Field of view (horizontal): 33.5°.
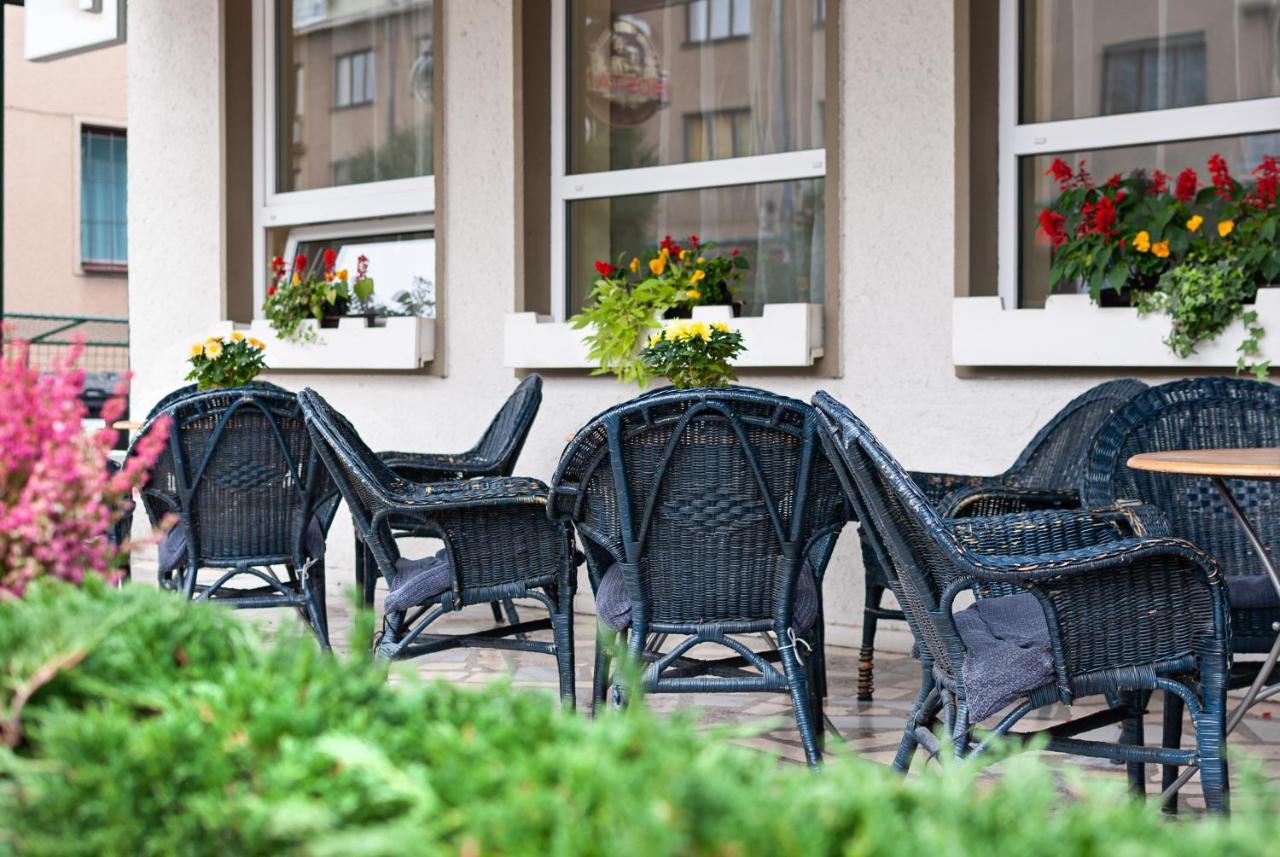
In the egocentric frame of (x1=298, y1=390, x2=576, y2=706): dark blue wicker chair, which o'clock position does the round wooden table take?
The round wooden table is roughly at 1 o'clock from the dark blue wicker chair.

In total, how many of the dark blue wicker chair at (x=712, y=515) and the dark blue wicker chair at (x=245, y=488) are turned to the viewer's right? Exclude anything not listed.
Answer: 0

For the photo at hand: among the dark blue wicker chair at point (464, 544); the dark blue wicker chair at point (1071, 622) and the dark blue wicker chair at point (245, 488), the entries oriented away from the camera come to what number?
1

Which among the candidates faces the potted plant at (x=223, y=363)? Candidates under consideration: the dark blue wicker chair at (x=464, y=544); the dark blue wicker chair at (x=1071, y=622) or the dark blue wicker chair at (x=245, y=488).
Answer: the dark blue wicker chair at (x=245, y=488)

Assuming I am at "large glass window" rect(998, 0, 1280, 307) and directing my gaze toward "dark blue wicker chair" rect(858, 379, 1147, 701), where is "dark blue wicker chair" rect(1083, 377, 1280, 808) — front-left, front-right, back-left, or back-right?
front-left

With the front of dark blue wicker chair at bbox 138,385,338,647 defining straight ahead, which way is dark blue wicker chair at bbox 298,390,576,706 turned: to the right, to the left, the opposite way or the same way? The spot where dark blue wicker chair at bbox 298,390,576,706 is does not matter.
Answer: to the right

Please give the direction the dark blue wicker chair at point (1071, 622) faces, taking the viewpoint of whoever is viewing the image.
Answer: facing to the right of the viewer

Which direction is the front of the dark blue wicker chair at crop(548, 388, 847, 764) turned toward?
away from the camera

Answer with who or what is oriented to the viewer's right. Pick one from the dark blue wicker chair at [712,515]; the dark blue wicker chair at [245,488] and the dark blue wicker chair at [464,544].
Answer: the dark blue wicker chair at [464,544]

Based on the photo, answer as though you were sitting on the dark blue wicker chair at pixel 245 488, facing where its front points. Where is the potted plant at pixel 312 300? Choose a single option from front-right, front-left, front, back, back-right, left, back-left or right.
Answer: front

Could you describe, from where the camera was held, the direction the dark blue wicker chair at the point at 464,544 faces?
facing to the right of the viewer

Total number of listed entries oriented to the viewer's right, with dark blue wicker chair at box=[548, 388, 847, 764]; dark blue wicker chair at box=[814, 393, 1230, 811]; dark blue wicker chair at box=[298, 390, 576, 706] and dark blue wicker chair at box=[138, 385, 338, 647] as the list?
2

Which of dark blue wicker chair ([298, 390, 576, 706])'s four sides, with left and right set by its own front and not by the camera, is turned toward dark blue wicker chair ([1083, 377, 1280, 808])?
front

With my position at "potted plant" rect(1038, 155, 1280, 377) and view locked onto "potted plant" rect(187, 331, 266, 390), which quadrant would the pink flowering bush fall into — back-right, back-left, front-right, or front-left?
front-left

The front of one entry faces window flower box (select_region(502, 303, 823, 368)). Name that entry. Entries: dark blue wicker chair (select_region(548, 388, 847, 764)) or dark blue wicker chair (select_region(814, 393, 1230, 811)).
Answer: dark blue wicker chair (select_region(548, 388, 847, 764))

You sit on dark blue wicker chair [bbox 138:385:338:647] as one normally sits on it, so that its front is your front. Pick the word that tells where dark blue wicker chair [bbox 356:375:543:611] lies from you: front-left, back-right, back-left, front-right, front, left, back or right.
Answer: front-right

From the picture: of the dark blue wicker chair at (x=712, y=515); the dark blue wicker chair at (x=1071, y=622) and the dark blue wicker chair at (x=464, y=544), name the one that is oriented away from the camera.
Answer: the dark blue wicker chair at (x=712, y=515)

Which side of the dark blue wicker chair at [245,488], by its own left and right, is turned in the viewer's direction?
back
